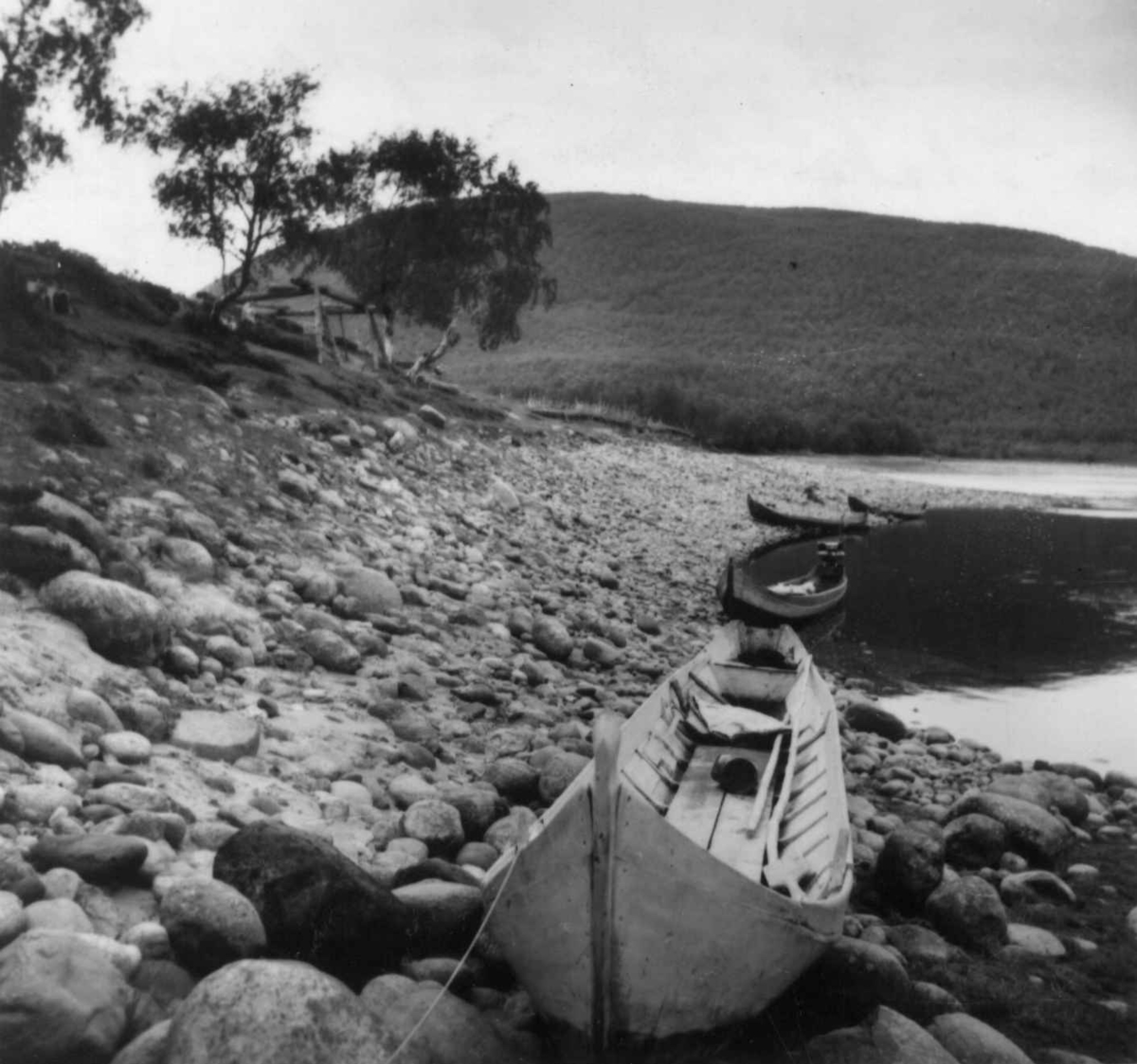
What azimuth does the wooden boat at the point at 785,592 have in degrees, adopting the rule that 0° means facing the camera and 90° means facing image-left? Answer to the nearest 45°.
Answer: approximately 45°

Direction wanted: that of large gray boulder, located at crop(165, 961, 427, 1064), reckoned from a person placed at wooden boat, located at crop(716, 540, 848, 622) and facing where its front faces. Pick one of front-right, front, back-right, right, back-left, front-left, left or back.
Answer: front-left

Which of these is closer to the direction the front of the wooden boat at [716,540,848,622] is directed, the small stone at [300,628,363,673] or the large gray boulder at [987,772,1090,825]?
the small stone

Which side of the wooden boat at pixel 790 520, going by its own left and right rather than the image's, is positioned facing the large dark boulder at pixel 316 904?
left

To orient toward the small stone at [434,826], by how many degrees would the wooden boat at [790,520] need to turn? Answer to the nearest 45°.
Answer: approximately 90° to its left

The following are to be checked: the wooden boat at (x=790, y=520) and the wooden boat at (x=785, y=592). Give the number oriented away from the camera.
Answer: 0

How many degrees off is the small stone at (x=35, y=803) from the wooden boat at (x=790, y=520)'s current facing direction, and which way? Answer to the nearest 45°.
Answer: approximately 90° to its left

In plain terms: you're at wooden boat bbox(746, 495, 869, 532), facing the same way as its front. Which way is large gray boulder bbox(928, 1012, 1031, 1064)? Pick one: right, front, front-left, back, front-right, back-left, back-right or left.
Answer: left

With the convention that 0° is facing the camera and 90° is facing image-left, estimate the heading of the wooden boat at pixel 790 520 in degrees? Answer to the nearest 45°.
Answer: approximately 90°

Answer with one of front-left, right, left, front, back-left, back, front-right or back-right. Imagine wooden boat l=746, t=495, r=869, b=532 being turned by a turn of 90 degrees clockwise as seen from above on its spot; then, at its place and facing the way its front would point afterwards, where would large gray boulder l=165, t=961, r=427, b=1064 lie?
back

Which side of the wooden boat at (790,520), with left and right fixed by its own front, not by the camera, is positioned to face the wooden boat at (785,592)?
left

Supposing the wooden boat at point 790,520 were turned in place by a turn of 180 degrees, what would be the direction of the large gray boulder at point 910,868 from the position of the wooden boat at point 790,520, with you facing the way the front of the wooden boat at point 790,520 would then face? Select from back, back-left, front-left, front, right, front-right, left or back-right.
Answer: right

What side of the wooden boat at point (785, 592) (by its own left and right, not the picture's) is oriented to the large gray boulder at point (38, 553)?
front

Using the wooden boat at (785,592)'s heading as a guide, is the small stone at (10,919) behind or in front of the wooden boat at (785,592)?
in front

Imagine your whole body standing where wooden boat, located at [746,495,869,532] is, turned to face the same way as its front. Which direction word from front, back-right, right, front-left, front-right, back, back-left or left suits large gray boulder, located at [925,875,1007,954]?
left

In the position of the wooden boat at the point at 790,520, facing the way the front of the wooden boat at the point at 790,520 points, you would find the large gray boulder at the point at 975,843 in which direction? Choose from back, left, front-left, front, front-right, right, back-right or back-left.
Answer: left
